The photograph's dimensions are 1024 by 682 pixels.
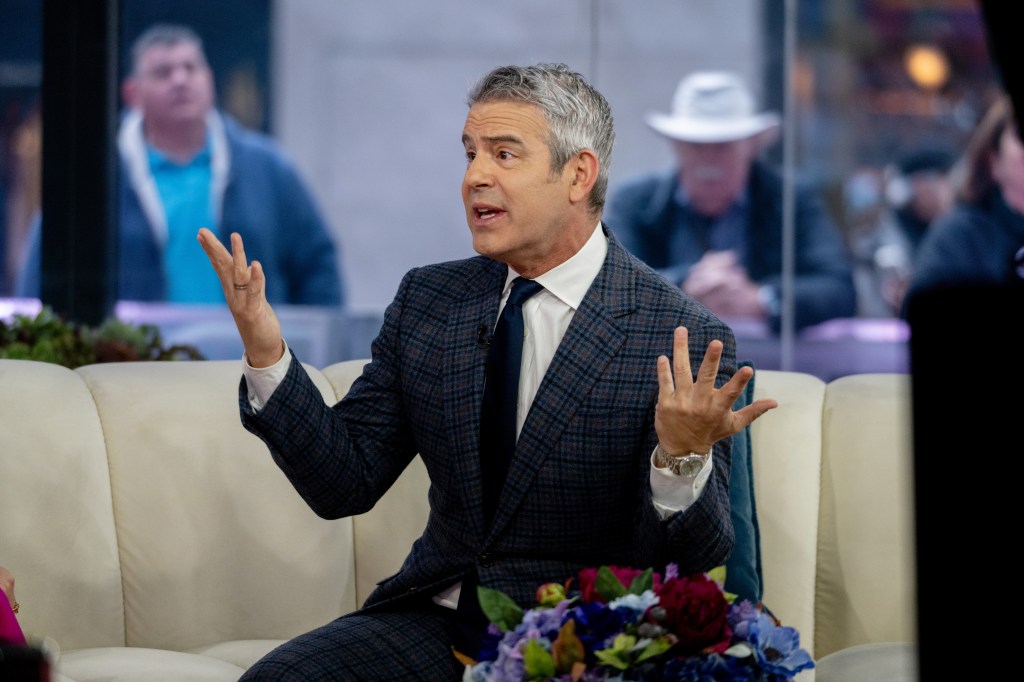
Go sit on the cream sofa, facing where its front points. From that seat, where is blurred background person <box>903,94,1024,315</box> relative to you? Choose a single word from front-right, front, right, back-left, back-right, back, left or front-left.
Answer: back-left

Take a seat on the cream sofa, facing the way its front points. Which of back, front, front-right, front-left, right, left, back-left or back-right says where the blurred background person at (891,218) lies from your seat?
back-left

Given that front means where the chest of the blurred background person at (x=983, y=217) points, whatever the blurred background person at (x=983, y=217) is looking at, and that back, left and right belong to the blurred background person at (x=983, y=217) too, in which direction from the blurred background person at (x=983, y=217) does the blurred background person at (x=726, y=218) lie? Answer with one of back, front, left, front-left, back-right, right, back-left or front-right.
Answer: back-right

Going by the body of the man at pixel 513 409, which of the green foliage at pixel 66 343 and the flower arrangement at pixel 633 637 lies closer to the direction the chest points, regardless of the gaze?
the flower arrangement

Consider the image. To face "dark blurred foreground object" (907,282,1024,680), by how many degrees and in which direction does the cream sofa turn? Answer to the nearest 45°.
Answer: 0° — it already faces it

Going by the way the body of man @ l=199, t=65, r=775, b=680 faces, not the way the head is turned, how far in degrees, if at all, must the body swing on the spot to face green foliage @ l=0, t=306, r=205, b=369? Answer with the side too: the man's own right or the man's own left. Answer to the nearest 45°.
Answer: approximately 90° to the man's own right

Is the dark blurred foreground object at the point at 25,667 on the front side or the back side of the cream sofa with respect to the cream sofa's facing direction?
on the front side

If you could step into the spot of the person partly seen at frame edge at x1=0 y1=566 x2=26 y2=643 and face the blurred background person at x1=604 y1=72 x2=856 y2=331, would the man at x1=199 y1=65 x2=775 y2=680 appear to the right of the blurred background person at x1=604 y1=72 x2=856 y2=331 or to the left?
right

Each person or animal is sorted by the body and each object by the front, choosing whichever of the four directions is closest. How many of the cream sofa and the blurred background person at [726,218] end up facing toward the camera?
2

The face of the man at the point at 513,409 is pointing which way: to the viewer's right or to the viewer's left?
to the viewer's left

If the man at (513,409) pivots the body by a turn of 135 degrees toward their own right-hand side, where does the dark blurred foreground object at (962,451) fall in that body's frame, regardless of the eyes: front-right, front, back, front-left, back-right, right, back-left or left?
back

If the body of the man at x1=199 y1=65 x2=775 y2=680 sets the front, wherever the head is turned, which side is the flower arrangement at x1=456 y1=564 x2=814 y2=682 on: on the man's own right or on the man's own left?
on the man's own left

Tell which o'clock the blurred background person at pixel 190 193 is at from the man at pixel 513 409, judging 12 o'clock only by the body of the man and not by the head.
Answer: The blurred background person is roughly at 4 o'clock from the man.
